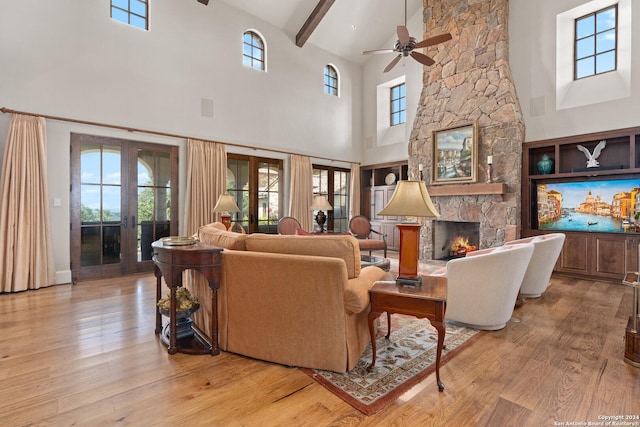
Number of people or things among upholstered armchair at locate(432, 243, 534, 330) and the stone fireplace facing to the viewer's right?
0

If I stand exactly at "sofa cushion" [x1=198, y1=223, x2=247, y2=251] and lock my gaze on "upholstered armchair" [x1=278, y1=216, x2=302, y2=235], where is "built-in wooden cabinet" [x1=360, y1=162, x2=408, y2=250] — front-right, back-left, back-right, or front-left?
front-right

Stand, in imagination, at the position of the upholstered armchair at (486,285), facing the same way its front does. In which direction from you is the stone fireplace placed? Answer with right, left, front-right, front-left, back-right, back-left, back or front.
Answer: front-right

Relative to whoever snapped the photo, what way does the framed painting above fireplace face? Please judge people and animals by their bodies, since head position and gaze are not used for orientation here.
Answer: facing the viewer and to the left of the viewer

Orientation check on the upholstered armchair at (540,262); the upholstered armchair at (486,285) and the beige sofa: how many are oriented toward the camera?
0

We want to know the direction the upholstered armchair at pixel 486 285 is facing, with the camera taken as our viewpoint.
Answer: facing away from the viewer and to the left of the viewer

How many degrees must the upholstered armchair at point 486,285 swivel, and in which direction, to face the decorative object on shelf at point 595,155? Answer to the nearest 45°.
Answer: approximately 90° to its right

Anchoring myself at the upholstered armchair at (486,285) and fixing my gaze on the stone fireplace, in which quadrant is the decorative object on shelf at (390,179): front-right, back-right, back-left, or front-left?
front-left

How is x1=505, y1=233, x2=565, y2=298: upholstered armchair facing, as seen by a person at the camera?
facing away from the viewer and to the left of the viewer

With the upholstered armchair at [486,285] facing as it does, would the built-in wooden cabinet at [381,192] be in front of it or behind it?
in front

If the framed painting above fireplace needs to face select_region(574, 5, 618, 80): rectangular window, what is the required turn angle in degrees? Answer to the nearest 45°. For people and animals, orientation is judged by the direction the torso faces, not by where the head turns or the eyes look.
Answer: approximately 135° to its left

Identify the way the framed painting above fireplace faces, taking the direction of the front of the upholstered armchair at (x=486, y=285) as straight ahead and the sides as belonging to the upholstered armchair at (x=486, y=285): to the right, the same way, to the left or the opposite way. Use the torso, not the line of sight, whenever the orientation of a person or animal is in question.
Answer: to the left

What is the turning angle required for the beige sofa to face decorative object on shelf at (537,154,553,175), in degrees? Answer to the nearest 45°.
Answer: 0° — it already faces it
